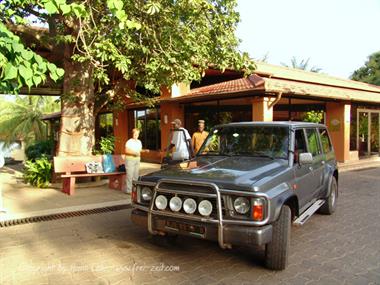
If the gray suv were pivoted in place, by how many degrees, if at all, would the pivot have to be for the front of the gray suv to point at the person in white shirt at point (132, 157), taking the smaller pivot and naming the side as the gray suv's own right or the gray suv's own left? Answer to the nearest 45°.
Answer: approximately 90° to the gray suv's own right

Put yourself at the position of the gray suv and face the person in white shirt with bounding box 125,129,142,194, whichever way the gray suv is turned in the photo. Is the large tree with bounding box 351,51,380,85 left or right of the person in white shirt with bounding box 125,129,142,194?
right

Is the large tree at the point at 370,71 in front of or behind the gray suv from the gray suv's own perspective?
behind

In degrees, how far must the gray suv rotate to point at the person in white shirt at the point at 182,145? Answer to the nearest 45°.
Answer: approximately 135° to its right

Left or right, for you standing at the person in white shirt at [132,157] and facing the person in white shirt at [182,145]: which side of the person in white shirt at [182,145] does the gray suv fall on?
right

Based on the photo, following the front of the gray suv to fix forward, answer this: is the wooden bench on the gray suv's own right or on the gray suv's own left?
on the gray suv's own right

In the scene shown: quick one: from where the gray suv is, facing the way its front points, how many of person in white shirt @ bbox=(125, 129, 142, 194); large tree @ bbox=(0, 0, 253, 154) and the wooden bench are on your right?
3

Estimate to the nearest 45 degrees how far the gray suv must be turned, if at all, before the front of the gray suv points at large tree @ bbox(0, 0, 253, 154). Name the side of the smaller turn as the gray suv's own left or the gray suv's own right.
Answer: approximately 90° to the gray suv's own right

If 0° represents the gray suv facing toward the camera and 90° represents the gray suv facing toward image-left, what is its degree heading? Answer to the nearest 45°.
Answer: approximately 45°
